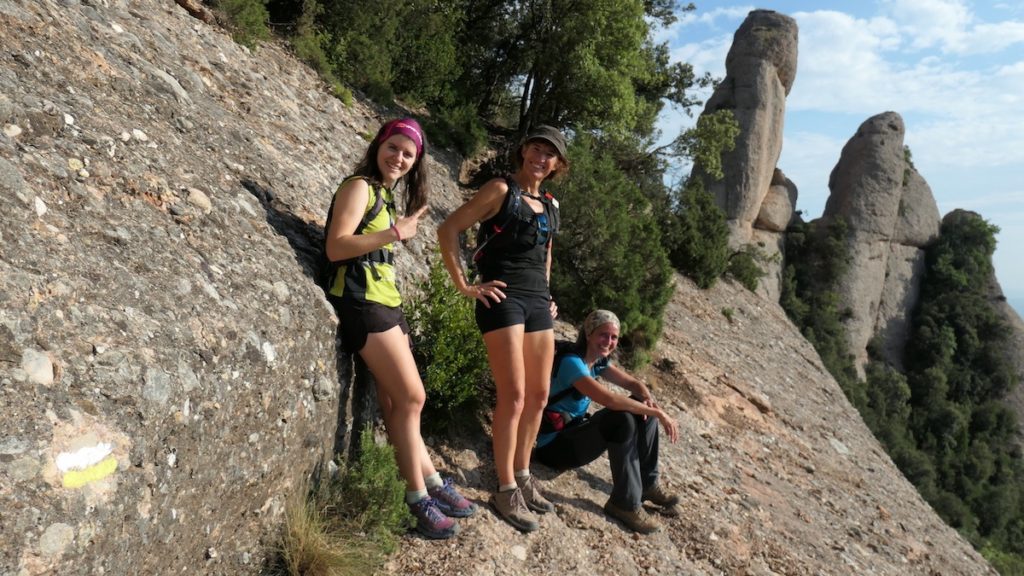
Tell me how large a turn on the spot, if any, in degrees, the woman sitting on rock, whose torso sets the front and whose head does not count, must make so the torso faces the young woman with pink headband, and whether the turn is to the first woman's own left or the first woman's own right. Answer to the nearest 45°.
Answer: approximately 90° to the first woman's own right

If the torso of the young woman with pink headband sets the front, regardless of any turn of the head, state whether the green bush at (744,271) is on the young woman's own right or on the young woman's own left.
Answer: on the young woman's own left

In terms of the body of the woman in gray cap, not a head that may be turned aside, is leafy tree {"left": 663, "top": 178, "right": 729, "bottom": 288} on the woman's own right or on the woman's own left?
on the woman's own left

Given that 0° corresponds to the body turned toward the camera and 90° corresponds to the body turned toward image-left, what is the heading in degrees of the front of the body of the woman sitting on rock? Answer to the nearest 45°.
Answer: approximately 315°

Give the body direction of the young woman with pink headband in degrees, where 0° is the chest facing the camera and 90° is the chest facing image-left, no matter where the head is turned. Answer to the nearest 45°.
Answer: approximately 315°

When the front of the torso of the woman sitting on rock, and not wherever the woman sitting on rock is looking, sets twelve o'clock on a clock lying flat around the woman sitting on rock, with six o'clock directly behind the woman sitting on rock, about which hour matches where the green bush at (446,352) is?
The green bush is roughly at 4 o'clock from the woman sitting on rock.

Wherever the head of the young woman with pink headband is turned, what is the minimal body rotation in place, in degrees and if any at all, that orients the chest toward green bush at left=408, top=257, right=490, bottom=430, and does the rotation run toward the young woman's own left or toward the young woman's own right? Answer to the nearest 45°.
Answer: approximately 90° to the young woman's own left

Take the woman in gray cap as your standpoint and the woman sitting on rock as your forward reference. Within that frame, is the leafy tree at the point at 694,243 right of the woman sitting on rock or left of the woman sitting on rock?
left
